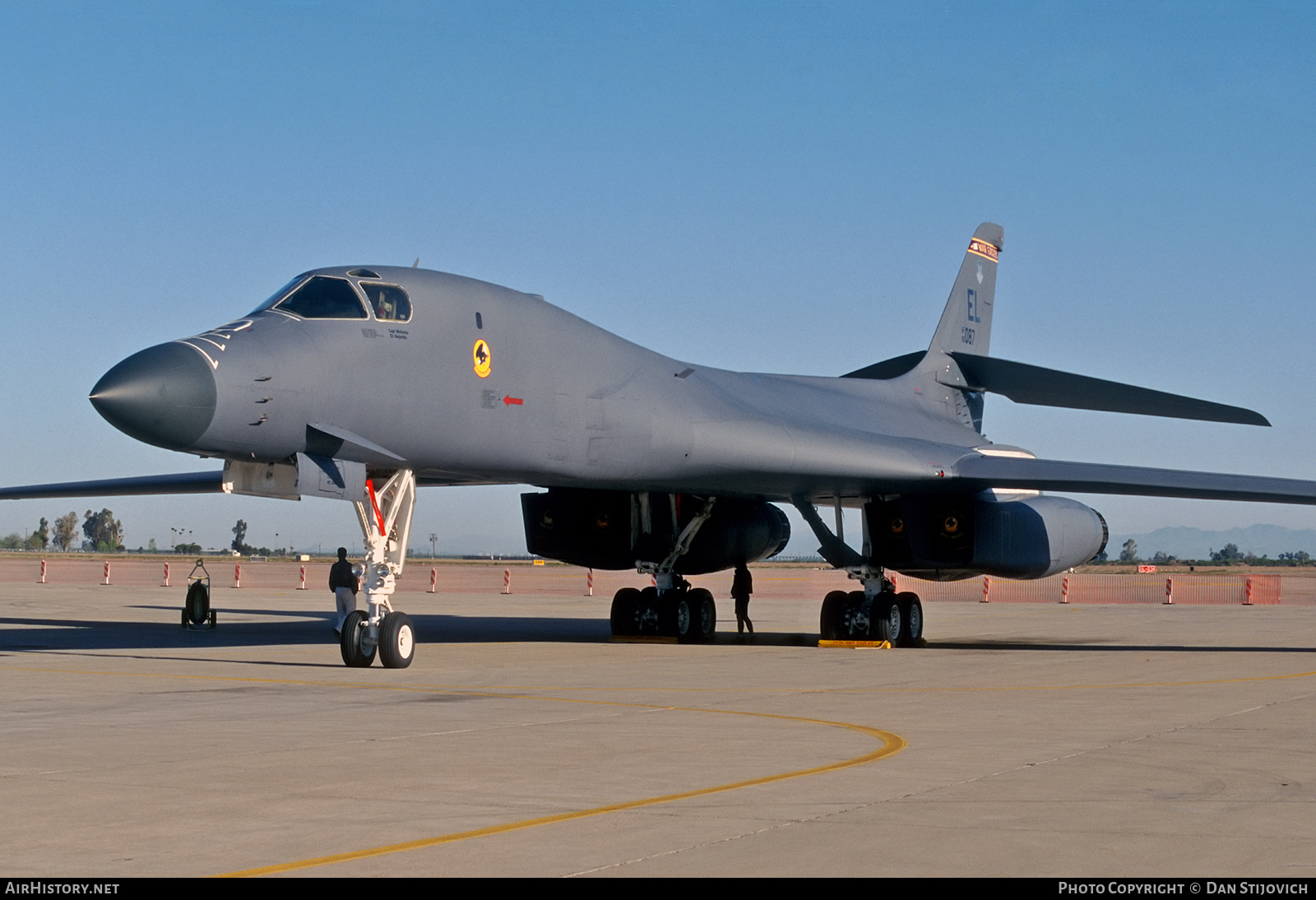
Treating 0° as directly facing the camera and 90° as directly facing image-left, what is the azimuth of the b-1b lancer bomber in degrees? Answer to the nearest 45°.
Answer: approximately 45°

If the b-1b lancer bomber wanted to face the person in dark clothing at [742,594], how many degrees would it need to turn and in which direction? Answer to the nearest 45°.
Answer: approximately 135° to its right
